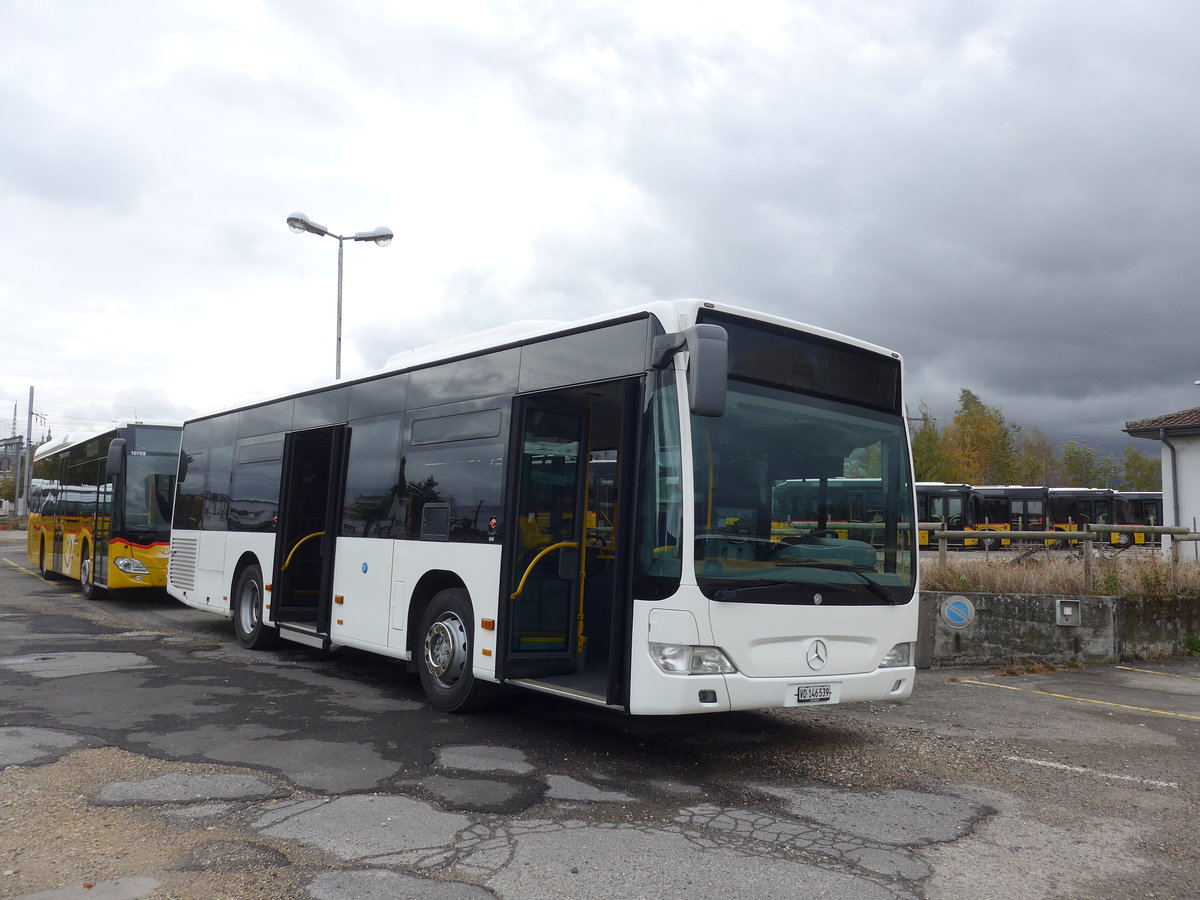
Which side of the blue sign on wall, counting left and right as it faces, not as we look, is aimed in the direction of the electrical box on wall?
left

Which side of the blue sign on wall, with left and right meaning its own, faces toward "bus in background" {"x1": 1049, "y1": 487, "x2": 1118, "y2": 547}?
back

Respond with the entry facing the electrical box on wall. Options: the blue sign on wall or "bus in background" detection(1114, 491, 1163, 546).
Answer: the bus in background

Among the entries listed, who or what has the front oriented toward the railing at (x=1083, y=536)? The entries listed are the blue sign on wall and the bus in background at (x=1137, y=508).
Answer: the bus in background

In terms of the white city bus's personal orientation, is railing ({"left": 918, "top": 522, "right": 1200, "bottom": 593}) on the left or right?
on its left

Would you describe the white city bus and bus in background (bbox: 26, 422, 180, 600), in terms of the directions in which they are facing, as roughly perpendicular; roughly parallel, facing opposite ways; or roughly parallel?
roughly parallel

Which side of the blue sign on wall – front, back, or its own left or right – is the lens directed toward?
front

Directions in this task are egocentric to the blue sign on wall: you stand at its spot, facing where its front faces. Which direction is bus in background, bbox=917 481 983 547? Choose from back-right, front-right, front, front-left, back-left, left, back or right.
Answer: back

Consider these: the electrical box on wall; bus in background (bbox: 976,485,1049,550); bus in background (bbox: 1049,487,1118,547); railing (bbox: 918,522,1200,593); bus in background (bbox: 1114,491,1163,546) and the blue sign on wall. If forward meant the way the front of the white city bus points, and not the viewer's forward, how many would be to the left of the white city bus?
6

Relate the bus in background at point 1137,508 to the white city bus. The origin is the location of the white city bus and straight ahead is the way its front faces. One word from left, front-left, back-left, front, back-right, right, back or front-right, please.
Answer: left

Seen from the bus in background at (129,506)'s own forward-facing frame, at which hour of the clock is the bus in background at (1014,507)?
the bus in background at (1014,507) is roughly at 10 o'clock from the bus in background at (129,506).

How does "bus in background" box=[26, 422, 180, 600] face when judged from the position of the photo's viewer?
facing the viewer and to the right of the viewer

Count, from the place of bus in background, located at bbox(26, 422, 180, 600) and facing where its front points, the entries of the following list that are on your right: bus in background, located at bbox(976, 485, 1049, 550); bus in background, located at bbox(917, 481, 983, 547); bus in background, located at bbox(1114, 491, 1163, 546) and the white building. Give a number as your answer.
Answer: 0
